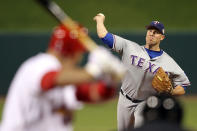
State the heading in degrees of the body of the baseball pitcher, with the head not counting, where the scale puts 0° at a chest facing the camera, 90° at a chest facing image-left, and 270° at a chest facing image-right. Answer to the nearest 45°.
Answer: approximately 0°
